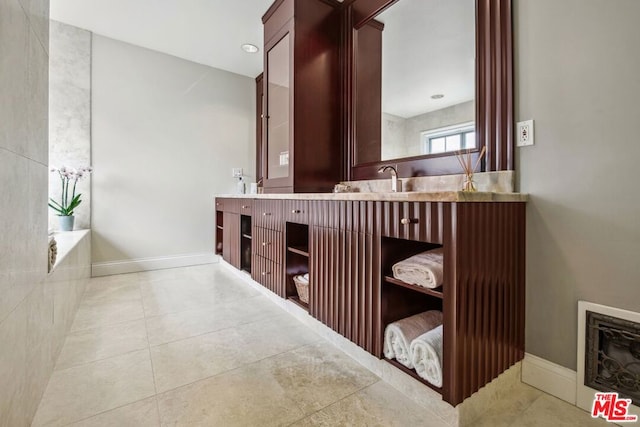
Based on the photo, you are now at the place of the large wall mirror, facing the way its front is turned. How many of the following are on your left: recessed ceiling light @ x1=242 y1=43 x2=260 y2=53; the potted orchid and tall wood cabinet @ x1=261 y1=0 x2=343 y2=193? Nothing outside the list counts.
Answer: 0

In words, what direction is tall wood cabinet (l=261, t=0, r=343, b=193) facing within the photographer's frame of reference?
facing the viewer and to the left of the viewer

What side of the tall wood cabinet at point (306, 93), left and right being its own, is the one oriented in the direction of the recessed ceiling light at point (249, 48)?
right

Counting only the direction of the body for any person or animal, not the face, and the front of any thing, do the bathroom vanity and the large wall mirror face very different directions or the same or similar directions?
same or similar directions

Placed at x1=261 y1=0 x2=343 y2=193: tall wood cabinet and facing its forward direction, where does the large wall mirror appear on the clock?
The large wall mirror is roughly at 9 o'clock from the tall wood cabinet.

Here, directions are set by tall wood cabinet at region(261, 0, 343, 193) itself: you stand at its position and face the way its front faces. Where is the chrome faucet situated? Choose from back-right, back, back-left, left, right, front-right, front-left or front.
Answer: left

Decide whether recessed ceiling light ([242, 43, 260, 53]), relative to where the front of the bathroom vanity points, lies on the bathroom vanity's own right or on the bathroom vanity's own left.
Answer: on the bathroom vanity's own right

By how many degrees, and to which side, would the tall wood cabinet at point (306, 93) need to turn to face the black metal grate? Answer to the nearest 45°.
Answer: approximately 90° to its left

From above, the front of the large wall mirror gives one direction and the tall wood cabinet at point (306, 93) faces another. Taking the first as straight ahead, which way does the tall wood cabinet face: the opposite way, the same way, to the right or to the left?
the same way

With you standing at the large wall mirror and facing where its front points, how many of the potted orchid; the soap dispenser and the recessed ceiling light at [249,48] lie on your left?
0

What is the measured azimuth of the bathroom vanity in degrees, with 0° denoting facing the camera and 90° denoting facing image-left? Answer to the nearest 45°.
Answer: approximately 45°

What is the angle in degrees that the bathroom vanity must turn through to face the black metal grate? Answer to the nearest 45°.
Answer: approximately 135° to its left

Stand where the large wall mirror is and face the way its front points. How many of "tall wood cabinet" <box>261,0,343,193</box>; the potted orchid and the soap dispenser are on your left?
0
